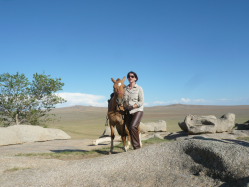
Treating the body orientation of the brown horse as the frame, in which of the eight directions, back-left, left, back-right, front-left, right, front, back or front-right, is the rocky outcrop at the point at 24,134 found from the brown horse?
back-right

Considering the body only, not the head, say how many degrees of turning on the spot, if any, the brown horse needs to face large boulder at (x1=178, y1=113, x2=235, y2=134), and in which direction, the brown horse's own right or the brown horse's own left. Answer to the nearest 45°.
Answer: approximately 135° to the brown horse's own left

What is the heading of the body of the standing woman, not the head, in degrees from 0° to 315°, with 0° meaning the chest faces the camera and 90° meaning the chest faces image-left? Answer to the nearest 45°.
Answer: approximately 45°

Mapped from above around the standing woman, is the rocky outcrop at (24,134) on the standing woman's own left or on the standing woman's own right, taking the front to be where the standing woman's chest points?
on the standing woman's own right

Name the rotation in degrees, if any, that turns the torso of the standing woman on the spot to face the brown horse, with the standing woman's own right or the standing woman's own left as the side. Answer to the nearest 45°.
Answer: approximately 90° to the standing woman's own right

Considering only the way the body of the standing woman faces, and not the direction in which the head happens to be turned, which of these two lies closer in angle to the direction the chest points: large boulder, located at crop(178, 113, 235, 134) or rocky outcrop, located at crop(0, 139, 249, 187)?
the rocky outcrop
